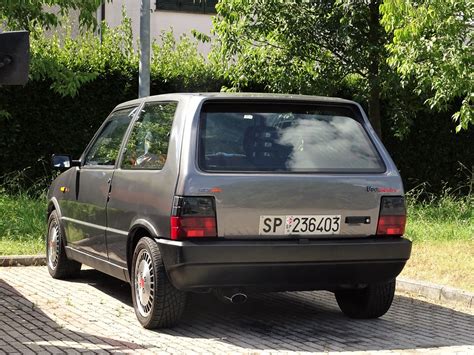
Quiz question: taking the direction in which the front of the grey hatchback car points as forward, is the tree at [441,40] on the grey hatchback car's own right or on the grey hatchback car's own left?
on the grey hatchback car's own right

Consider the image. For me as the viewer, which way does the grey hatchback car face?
facing away from the viewer and to the left of the viewer

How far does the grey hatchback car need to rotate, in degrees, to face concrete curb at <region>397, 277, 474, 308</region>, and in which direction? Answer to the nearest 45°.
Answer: approximately 90° to its right

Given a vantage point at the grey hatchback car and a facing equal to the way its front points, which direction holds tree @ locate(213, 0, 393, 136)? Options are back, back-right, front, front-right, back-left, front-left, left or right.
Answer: front-right

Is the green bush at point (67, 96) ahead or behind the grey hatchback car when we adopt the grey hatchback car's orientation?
ahead

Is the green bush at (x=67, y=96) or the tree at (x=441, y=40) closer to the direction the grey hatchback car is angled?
the green bush

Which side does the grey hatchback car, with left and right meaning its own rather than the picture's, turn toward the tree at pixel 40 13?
front
